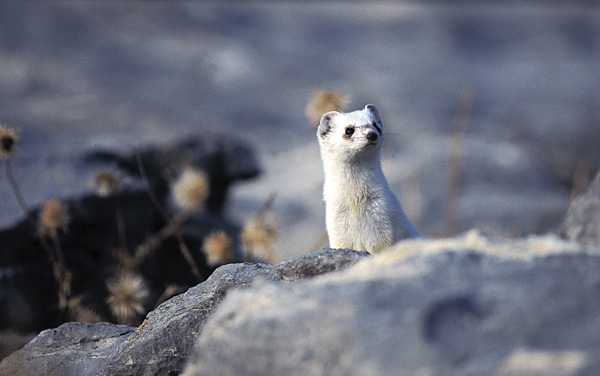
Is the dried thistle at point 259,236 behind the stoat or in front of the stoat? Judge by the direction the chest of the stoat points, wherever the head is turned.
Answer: behind

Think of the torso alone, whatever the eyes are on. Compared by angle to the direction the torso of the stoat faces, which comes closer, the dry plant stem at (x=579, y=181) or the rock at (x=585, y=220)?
the rock

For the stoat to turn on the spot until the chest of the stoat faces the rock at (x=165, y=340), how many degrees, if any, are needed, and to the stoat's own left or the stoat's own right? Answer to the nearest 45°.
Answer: approximately 90° to the stoat's own right

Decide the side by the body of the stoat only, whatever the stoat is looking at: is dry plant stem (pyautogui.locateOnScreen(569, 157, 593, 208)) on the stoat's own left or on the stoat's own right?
on the stoat's own left

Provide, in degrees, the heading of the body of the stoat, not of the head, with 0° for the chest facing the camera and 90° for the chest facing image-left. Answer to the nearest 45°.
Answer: approximately 315°

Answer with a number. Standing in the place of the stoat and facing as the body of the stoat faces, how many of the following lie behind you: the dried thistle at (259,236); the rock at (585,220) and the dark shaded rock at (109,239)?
2

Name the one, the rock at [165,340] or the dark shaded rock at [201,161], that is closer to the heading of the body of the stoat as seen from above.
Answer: the rock
